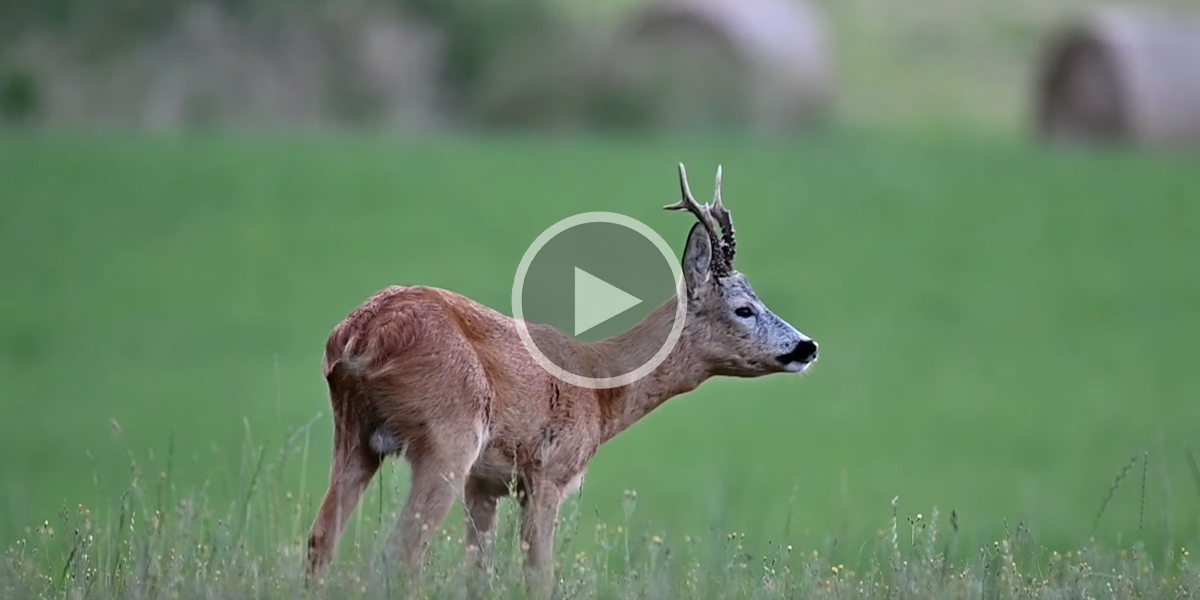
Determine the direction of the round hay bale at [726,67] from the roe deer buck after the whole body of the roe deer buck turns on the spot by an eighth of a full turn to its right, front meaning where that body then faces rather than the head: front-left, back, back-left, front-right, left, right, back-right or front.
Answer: left

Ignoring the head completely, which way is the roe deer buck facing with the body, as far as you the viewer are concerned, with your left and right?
facing away from the viewer and to the right of the viewer

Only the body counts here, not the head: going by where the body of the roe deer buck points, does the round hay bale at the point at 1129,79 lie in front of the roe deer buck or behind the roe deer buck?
in front
